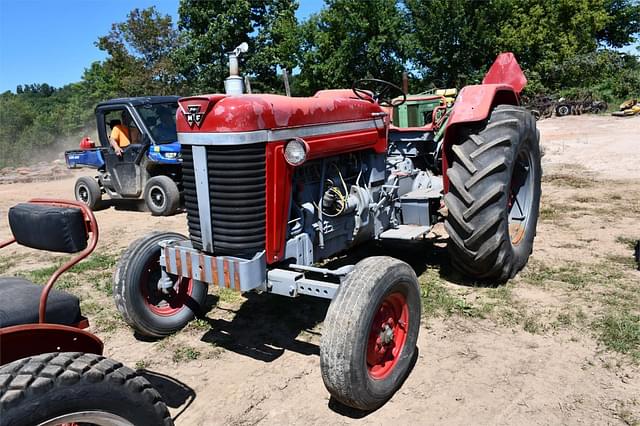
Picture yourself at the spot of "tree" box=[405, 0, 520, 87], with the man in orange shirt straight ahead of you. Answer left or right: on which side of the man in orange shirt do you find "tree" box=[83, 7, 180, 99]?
right

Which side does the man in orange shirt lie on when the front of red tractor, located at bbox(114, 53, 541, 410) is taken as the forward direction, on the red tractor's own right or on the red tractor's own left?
on the red tractor's own right

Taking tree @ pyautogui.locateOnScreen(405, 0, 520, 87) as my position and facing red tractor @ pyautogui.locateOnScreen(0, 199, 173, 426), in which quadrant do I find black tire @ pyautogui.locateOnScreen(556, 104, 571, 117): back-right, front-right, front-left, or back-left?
front-left

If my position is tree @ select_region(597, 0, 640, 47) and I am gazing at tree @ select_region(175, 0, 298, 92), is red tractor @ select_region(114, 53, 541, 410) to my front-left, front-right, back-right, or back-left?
front-left

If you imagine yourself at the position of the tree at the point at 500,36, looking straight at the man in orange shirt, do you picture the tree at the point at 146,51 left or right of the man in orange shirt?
right

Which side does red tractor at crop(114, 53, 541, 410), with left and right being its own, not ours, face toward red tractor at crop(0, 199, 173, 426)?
front

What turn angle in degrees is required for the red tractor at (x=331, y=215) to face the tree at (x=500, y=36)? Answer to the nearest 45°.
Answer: approximately 135° to its right

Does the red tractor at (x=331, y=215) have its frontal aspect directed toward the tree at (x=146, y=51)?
no

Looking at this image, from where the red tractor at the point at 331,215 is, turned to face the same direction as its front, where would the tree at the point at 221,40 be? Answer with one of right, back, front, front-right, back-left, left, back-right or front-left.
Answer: back-right

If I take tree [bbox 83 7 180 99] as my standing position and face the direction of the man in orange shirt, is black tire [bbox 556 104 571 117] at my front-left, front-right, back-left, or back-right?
front-left

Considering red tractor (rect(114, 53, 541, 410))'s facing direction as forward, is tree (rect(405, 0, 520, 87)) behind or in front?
behind

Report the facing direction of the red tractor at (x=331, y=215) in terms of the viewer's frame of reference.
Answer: facing the viewer and to the left of the viewer

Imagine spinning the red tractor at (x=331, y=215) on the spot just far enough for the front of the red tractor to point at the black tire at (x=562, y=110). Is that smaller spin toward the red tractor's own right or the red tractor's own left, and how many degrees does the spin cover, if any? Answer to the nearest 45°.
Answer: approximately 180°
